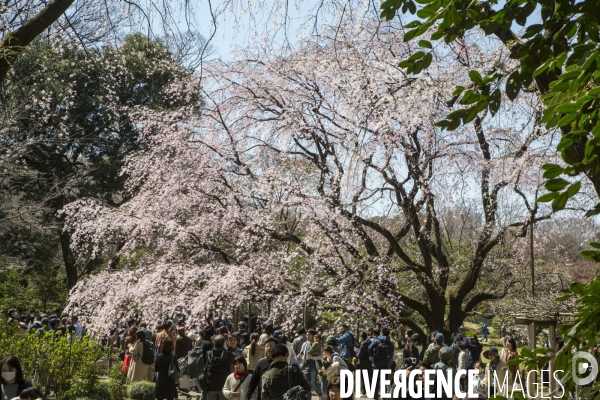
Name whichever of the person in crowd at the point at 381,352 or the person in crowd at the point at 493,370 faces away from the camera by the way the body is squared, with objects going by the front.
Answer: the person in crowd at the point at 381,352

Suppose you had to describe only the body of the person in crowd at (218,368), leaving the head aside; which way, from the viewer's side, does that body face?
away from the camera

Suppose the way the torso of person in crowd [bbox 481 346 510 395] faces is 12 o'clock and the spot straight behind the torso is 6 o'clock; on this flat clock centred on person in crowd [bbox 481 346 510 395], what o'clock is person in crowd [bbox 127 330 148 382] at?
person in crowd [bbox 127 330 148 382] is roughly at 2 o'clock from person in crowd [bbox 481 346 510 395].

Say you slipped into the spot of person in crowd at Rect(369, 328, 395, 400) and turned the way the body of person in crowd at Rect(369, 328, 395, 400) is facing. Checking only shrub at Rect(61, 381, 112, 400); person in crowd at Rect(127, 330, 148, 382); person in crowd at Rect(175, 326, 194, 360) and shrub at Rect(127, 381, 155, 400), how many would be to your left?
4

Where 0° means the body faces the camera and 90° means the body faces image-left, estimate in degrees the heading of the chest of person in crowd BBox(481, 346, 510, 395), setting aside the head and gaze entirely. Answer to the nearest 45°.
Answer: approximately 45°

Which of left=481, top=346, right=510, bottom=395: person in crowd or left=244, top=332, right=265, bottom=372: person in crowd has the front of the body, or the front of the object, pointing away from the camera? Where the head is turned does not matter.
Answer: left=244, top=332, right=265, bottom=372: person in crowd

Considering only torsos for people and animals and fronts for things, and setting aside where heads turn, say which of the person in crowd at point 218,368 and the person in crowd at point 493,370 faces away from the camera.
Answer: the person in crowd at point 218,368

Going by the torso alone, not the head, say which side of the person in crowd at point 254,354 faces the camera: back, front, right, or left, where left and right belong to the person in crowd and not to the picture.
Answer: back

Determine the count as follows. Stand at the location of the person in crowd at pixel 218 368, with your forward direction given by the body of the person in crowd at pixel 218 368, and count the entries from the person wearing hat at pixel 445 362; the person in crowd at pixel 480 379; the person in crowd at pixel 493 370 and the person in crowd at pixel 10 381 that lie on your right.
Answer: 3

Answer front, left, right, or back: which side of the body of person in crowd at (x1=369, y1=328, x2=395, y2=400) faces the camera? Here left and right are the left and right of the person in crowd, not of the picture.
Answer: back

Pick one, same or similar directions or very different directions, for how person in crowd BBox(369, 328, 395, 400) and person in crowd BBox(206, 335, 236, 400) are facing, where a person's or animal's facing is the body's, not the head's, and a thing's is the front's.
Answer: same or similar directions

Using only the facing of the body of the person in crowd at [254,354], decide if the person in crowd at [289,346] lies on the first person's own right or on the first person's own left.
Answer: on the first person's own right
